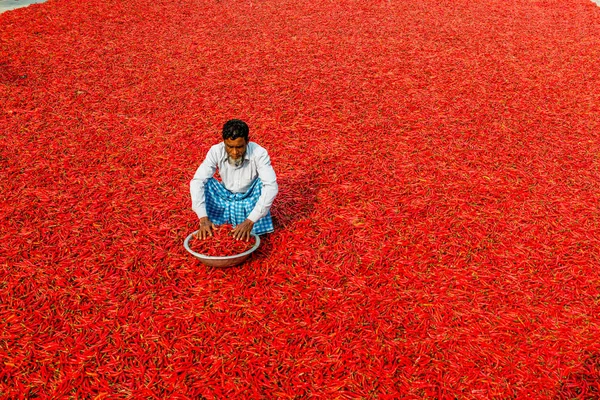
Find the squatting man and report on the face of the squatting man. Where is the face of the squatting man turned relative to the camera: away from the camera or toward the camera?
toward the camera

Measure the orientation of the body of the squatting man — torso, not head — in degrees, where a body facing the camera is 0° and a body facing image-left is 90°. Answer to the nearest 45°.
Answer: approximately 0°
